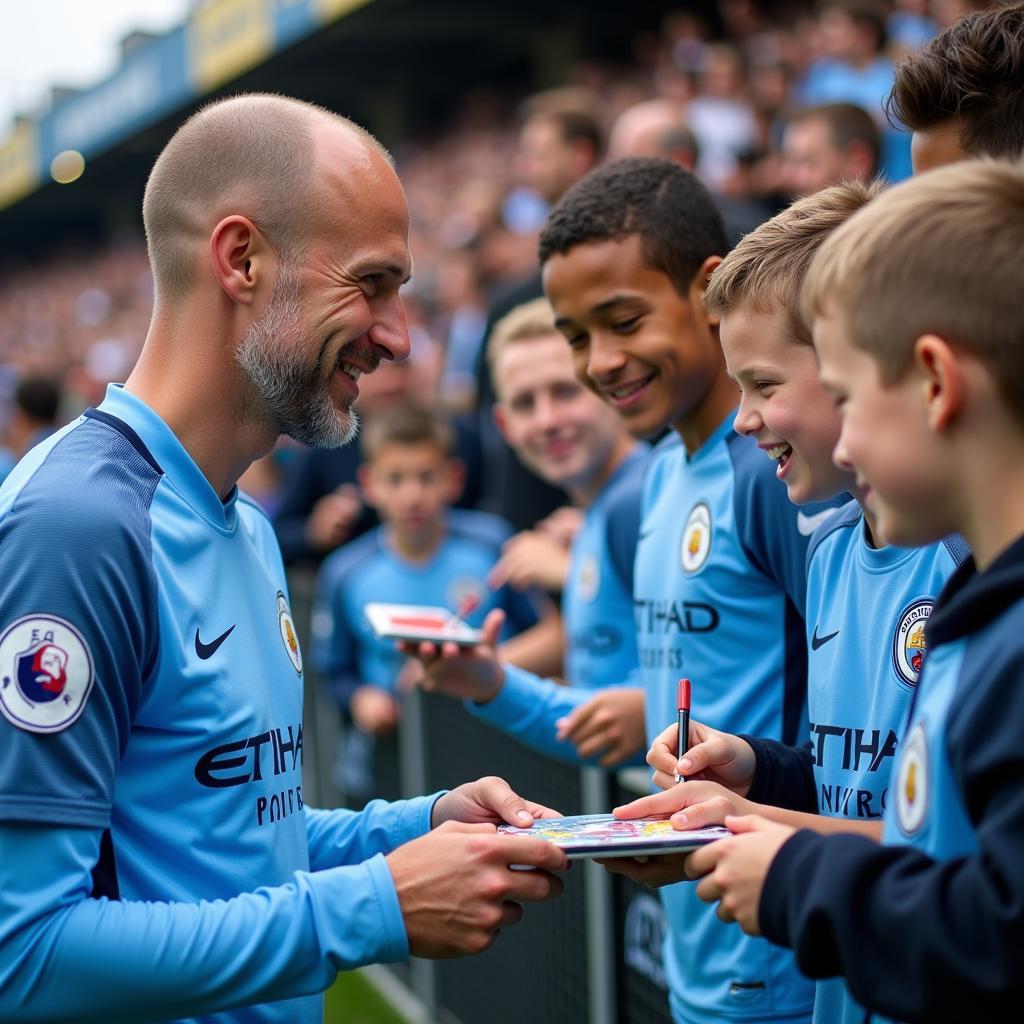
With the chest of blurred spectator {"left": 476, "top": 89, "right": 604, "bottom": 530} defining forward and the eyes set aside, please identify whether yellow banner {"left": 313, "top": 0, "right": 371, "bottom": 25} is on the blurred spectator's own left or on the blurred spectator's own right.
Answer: on the blurred spectator's own right

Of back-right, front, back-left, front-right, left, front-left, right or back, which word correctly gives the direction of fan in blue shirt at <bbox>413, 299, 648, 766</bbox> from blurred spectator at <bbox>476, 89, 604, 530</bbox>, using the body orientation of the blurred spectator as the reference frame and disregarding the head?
front-left

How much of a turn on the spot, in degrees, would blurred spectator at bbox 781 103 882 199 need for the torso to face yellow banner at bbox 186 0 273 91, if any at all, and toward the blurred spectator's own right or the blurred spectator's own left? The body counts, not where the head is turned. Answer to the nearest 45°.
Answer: approximately 90° to the blurred spectator's own right

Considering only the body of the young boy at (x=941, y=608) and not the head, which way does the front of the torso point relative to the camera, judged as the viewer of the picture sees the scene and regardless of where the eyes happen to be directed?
to the viewer's left

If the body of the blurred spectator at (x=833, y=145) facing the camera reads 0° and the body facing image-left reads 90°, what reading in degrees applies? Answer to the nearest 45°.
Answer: approximately 45°

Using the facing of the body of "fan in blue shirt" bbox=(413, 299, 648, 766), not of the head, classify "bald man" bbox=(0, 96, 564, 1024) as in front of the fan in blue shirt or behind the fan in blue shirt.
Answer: in front

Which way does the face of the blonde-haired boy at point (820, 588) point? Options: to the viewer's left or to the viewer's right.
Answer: to the viewer's left

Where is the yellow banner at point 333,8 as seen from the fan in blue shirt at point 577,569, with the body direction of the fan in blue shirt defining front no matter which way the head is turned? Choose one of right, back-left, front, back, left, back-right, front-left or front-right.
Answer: back-right

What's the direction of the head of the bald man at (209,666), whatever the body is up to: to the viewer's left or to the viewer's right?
to the viewer's right

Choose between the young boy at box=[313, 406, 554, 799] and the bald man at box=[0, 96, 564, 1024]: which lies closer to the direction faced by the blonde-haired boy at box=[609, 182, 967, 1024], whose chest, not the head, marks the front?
the bald man

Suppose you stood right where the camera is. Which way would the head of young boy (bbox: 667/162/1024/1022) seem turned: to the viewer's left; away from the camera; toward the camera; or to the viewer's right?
to the viewer's left
